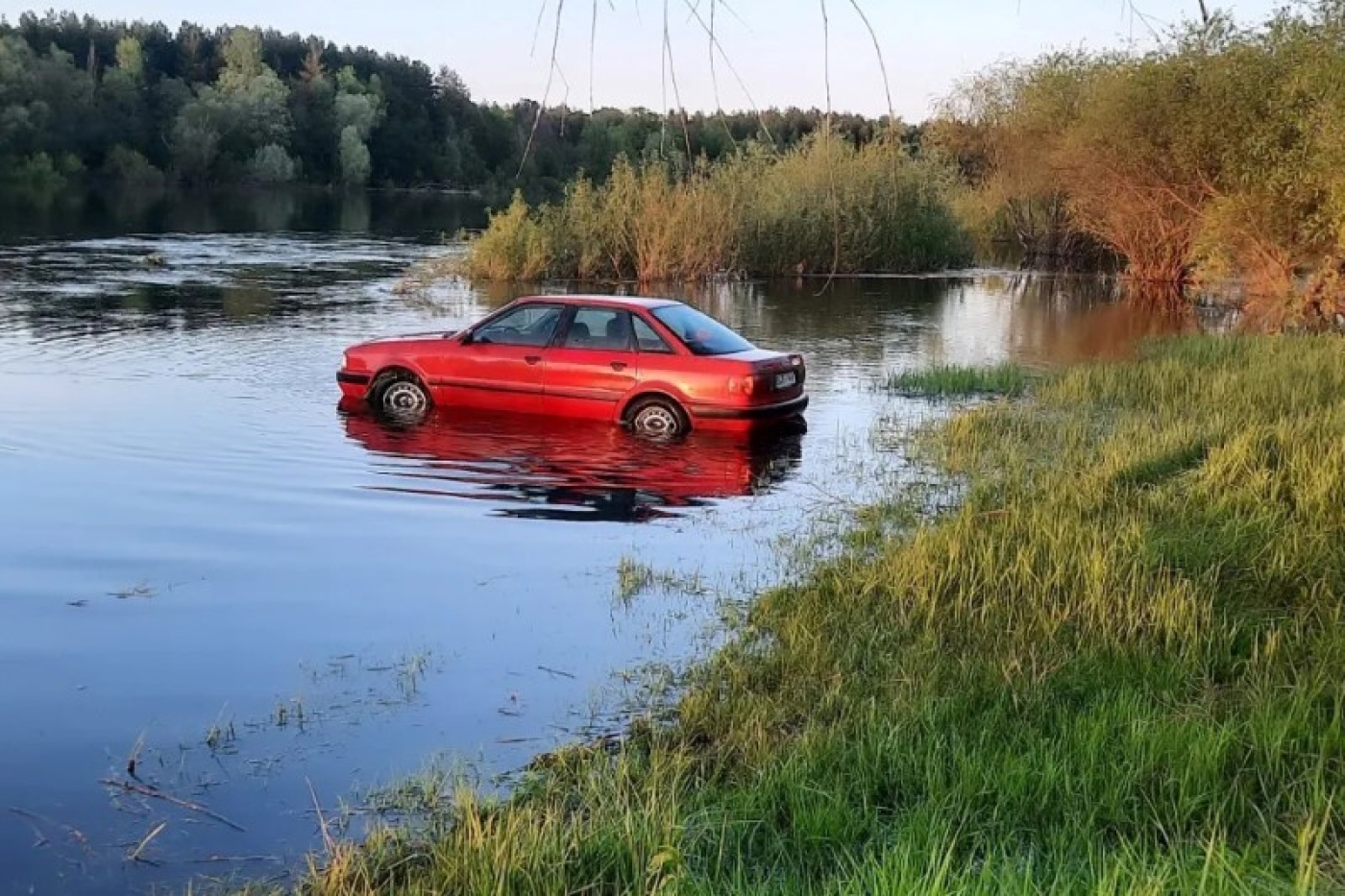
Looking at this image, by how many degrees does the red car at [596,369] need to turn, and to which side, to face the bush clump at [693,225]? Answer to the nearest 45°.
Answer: approximately 45° to its right

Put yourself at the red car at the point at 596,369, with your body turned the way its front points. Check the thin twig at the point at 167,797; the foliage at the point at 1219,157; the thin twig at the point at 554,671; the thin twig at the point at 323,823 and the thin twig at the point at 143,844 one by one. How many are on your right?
1

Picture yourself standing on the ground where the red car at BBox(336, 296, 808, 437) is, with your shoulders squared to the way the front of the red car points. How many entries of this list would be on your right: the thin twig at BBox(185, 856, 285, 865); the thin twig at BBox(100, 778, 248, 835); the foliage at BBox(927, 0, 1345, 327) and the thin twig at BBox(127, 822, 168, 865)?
1

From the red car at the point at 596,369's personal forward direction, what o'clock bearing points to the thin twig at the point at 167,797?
The thin twig is roughly at 8 o'clock from the red car.

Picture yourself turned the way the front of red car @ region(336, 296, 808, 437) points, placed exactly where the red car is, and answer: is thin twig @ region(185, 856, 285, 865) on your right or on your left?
on your left

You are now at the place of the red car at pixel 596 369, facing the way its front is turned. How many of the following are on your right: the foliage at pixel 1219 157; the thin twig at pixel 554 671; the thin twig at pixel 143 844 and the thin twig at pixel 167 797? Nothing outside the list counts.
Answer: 1

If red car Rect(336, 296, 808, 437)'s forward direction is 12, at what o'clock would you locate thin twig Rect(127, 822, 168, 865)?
The thin twig is roughly at 8 o'clock from the red car.

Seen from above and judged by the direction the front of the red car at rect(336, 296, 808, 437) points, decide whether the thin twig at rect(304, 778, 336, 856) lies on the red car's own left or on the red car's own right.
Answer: on the red car's own left

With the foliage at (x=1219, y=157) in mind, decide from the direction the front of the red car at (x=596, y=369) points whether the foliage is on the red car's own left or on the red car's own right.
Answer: on the red car's own right

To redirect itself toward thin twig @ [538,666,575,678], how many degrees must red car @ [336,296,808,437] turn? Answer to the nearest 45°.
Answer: approximately 135° to its left

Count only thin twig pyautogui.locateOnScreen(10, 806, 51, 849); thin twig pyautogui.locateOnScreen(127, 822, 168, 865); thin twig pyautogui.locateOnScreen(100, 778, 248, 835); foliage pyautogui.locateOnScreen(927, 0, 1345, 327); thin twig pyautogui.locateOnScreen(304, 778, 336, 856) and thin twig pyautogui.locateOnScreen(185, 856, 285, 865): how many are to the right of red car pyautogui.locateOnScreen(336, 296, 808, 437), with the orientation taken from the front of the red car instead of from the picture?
1

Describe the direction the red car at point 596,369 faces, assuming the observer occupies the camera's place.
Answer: facing away from the viewer and to the left of the viewer

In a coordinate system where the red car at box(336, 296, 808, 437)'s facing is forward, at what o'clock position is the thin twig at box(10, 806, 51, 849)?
The thin twig is roughly at 8 o'clock from the red car.

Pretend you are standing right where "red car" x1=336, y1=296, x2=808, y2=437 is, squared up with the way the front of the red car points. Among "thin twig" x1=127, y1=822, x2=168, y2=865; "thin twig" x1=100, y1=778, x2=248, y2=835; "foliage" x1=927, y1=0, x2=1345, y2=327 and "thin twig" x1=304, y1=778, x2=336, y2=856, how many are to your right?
1
